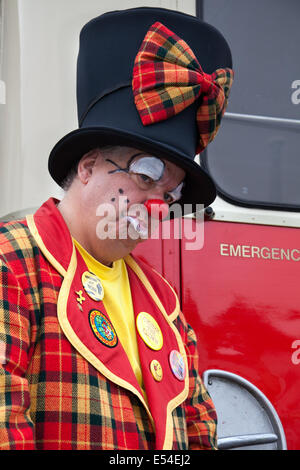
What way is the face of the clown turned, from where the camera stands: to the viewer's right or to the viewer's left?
to the viewer's right

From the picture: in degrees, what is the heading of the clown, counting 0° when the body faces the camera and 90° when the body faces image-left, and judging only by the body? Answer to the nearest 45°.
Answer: approximately 315°
